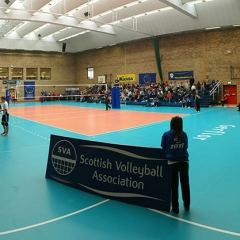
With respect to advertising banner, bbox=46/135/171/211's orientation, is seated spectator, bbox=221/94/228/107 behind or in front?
behind

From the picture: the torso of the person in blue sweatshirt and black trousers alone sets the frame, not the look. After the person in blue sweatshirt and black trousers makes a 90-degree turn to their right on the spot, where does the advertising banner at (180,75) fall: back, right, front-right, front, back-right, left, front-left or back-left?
left

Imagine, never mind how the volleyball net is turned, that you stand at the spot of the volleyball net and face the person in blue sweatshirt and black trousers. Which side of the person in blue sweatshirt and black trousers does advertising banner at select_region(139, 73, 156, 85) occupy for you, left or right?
left

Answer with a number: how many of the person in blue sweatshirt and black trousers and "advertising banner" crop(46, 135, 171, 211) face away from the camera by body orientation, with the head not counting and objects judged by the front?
1

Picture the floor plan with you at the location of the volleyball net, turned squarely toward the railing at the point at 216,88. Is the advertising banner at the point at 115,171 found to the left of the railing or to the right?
right

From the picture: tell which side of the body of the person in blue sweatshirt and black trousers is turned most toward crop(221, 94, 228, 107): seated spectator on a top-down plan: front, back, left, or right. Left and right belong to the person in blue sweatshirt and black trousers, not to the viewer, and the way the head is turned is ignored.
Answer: front

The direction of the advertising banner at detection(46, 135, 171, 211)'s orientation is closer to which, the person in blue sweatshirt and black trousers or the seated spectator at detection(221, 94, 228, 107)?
the person in blue sweatshirt and black trousers

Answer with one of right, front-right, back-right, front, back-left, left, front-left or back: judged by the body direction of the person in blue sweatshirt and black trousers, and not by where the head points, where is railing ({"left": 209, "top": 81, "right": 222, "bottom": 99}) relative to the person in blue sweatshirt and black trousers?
front

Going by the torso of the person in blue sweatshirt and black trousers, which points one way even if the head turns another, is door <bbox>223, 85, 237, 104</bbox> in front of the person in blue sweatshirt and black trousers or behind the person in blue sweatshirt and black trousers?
in front

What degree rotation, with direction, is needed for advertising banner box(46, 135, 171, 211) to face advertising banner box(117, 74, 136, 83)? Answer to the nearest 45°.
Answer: approximately 135° to its right

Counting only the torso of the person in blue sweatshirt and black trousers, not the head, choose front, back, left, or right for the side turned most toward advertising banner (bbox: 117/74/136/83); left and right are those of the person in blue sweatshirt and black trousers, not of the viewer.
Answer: front

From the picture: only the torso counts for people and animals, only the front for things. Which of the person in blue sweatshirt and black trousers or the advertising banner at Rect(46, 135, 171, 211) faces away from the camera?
the person in blue sweatshirt and black trousers

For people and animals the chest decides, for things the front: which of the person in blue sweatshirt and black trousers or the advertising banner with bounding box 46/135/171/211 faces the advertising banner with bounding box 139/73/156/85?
the person in blue sweatshirt and black trousers

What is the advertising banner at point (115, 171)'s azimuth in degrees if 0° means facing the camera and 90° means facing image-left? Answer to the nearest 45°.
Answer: approximately 45°

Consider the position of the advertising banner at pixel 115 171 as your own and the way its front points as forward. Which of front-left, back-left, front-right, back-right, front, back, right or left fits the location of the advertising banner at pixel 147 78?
back-right

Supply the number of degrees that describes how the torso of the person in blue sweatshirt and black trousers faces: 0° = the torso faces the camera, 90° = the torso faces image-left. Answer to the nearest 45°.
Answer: approximately 180°

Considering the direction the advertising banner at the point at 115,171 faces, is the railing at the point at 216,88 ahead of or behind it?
behind
